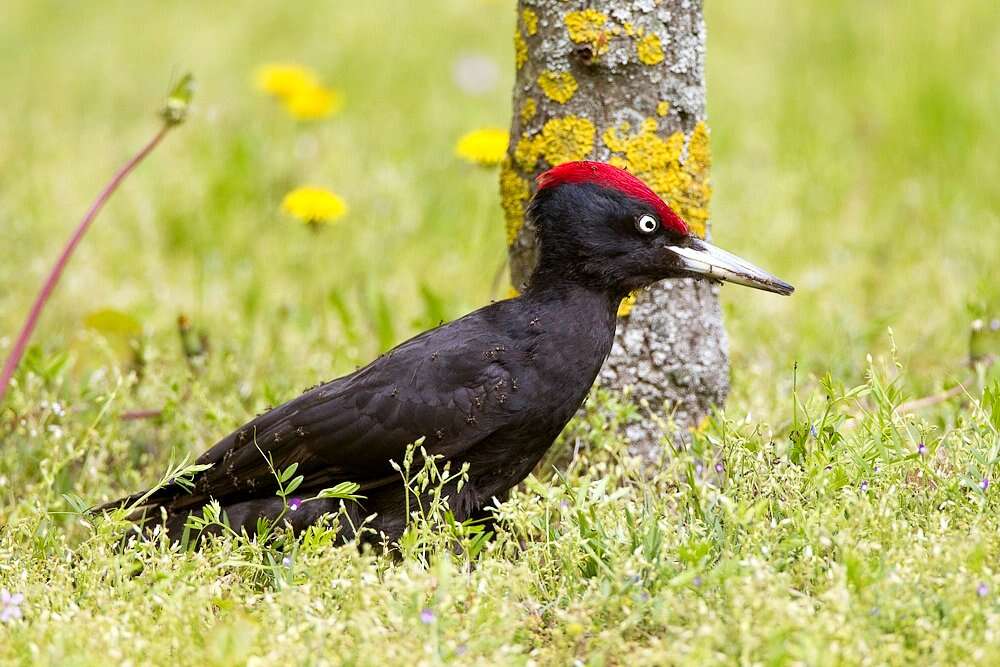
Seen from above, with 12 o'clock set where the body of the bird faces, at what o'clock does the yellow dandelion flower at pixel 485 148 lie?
The yellow dandelion flower is roughly at 9 o'clock from the bird.

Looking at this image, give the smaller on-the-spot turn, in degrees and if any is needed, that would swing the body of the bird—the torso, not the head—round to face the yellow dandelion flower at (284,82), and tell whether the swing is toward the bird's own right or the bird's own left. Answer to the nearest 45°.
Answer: approximately 90° to the bird's own left

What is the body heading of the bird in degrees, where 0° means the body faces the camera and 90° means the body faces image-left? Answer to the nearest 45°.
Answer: approximately 270°

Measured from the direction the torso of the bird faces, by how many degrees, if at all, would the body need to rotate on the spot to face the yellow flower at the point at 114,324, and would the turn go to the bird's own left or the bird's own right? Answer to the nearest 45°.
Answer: approximately 135° to the bird's own left

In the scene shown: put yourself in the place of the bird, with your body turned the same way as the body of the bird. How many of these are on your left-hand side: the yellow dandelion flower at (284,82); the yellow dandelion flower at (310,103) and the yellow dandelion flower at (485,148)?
3

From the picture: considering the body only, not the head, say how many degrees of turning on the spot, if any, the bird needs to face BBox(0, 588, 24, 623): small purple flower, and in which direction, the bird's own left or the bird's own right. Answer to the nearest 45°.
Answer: approximately 135° to the bird's own right

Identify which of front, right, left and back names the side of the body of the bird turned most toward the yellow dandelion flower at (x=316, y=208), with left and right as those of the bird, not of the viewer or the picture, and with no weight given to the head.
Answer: left
